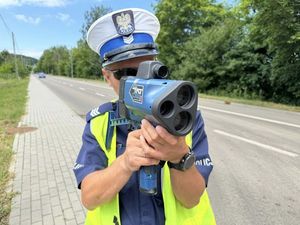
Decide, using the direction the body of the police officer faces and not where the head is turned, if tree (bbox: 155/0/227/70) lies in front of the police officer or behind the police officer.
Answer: behind

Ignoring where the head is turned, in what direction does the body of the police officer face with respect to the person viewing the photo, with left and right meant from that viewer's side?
facing the viewer

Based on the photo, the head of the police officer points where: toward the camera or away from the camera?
toward the camera

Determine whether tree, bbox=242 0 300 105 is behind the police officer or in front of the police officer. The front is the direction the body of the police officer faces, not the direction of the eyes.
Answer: behind
